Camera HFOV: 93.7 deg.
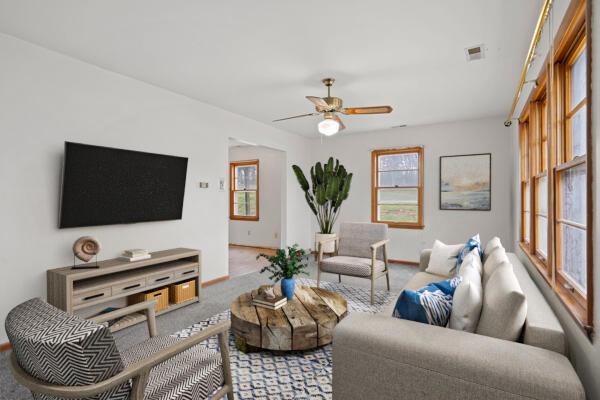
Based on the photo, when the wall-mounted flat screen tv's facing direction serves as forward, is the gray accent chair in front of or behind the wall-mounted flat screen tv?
in front

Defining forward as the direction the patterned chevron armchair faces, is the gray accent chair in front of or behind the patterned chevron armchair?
in front

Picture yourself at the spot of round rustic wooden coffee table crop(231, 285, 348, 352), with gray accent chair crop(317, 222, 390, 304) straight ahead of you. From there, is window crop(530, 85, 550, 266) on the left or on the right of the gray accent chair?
right

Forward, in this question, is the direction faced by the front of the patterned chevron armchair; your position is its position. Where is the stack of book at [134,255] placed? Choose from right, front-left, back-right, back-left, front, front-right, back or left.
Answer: front-left

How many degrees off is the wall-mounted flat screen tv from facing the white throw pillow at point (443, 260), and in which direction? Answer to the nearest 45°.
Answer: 0° — it already faces it

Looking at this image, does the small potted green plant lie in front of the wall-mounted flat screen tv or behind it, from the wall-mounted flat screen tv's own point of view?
in front

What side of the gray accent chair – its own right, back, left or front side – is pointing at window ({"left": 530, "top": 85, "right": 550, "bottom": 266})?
left

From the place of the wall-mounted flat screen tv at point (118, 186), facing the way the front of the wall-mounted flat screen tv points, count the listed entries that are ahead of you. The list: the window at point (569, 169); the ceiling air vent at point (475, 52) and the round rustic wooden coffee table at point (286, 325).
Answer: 3

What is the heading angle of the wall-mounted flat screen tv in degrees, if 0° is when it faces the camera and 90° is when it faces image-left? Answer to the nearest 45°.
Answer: approximately 315°

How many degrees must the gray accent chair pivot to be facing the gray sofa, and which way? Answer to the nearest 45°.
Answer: approximately 45° to its left

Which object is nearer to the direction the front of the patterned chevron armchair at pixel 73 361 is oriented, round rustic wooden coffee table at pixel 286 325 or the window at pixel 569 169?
the round rustic wooden coffee table

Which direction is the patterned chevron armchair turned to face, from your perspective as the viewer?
facing away from the viewer and to the right of the viewer
